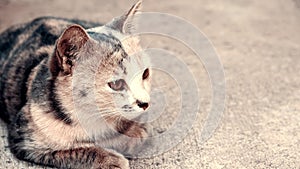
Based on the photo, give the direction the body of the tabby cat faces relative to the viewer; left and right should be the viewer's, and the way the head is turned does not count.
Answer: facing the viewer and to the right of the viewer
